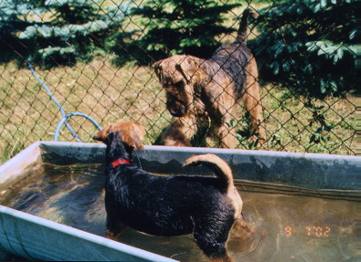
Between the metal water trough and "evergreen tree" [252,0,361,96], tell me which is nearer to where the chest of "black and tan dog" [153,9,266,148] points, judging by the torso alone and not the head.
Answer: the metal water trough

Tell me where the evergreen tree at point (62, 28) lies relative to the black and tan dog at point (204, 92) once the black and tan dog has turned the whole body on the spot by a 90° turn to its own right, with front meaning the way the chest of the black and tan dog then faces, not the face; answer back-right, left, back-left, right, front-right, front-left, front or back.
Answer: front

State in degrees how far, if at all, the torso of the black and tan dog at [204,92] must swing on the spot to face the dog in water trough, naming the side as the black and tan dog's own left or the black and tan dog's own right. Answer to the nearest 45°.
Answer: approximately 45° to the black and tan dog's own left

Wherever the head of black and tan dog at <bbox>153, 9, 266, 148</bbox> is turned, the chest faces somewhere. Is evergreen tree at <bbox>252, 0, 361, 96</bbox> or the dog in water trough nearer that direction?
the dog in water trough

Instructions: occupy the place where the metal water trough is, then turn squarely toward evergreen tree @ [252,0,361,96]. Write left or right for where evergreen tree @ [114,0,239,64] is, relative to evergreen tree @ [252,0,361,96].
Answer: left

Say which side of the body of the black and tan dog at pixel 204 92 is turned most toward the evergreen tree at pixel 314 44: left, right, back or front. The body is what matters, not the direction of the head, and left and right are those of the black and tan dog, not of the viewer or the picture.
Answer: back

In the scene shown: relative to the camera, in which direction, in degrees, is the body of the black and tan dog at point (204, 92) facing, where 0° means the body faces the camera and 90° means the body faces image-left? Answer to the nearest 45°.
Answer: approximately 45°

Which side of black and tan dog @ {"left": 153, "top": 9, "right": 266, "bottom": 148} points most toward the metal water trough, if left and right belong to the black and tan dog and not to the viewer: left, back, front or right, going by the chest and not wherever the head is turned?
front

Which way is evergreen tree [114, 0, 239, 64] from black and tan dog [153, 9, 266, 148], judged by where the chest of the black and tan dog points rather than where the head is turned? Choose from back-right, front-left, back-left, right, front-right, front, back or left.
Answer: back-right
